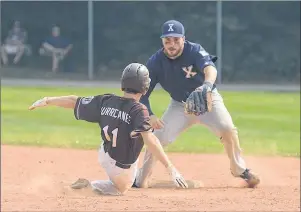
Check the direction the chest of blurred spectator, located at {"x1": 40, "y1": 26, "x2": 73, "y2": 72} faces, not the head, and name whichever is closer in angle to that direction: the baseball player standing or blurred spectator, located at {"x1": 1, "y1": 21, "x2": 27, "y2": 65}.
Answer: the baseball player standing

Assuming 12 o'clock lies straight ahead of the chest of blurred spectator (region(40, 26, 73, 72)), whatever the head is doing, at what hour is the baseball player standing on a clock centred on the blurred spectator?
The baseball player standing is roughly at 12 o'clock from the blurred spectator.

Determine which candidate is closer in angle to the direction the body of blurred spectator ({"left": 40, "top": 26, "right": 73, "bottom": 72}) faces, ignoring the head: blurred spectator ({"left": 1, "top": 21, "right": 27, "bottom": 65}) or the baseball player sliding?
the baseball player sliding

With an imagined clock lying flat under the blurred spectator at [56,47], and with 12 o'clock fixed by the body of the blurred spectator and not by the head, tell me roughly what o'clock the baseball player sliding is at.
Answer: The baseball player sliding is roughly at 12 o'clock from the blurred spectator.

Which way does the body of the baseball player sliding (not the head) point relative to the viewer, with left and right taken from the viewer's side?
facing away from the viewer and to the right of the viewer

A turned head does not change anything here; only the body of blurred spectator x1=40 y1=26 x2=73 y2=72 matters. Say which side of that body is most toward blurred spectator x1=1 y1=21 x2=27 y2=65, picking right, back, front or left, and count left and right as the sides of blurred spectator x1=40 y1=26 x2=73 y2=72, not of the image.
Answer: right

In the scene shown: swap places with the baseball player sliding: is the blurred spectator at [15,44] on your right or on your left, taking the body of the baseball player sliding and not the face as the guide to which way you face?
on your left
